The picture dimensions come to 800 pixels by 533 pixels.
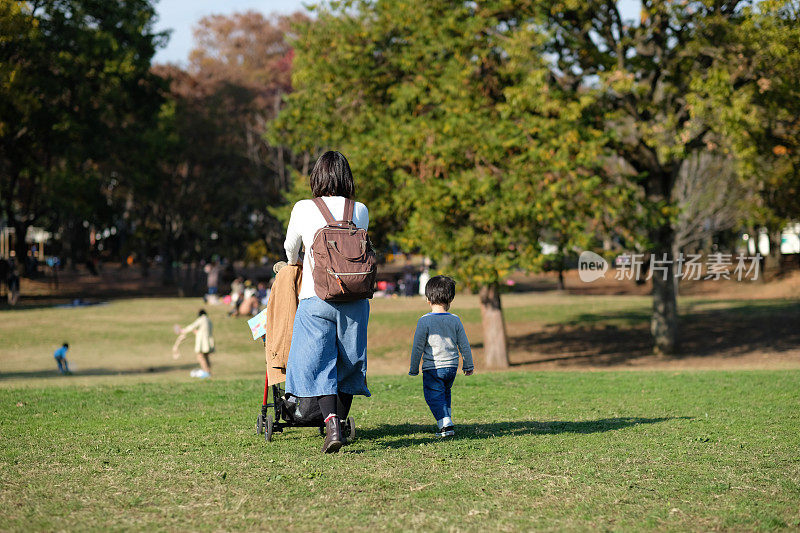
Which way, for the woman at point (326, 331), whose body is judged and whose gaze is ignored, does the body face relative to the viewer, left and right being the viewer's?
facing away from the viewer

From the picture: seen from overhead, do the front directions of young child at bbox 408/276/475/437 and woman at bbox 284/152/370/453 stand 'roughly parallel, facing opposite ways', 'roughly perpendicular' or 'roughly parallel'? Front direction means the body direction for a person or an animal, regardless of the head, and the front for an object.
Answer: roughly parallel

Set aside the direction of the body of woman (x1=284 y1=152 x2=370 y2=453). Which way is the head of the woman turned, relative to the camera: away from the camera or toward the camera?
away from the camera

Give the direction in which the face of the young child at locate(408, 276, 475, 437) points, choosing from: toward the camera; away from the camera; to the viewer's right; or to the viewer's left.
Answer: away from the camera

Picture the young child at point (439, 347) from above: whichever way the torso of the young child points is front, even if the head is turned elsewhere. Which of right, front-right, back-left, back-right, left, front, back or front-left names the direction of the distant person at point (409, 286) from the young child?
front

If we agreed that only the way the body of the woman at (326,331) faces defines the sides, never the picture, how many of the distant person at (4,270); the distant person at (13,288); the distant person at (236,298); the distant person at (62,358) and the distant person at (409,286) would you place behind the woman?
0

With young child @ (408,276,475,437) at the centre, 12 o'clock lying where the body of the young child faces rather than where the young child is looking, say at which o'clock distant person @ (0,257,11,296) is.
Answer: The distant person is roughly at 11 o'clock from the young child.

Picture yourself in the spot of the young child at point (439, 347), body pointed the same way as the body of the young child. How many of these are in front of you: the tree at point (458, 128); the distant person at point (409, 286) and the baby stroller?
2

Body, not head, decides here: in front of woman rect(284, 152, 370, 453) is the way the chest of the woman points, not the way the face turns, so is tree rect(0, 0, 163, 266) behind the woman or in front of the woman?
in front

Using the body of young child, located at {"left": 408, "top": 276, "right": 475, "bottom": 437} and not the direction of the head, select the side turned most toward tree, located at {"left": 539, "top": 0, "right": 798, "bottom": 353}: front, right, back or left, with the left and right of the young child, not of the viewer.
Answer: front

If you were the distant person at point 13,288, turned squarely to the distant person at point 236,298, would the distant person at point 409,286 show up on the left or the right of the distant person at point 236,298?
left

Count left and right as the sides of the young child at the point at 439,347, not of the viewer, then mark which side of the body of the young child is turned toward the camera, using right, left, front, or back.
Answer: back

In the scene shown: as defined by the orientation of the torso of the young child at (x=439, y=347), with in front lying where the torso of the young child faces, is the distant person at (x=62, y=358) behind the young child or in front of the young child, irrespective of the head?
in front

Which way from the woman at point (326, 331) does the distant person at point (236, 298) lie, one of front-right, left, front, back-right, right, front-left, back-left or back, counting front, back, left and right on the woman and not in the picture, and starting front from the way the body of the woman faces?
front

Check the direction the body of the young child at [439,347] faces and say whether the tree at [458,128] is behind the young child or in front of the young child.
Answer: in front

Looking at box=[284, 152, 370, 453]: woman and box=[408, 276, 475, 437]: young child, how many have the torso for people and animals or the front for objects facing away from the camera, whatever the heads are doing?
2
